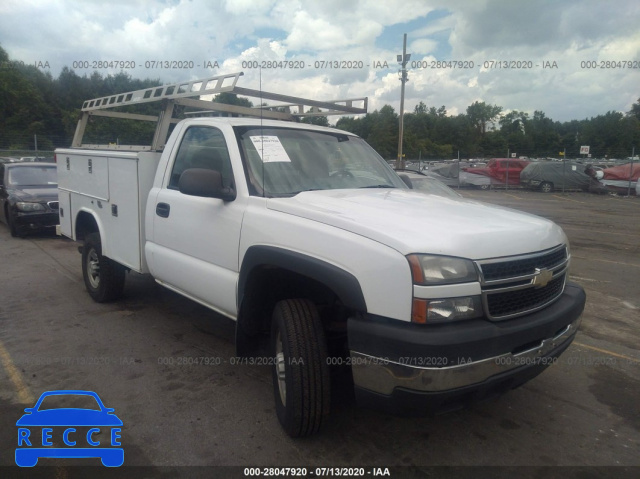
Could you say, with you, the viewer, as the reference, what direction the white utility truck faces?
facing the viewer and to the right of the viewer

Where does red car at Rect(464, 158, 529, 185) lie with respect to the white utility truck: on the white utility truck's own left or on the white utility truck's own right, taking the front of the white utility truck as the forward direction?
on the white utility truck's own left
